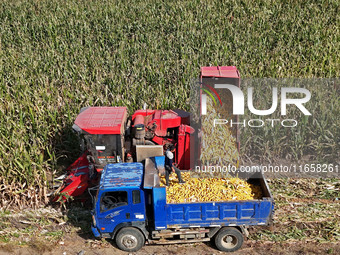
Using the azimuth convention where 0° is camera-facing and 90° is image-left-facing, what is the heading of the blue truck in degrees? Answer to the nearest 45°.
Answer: approximately 90°
